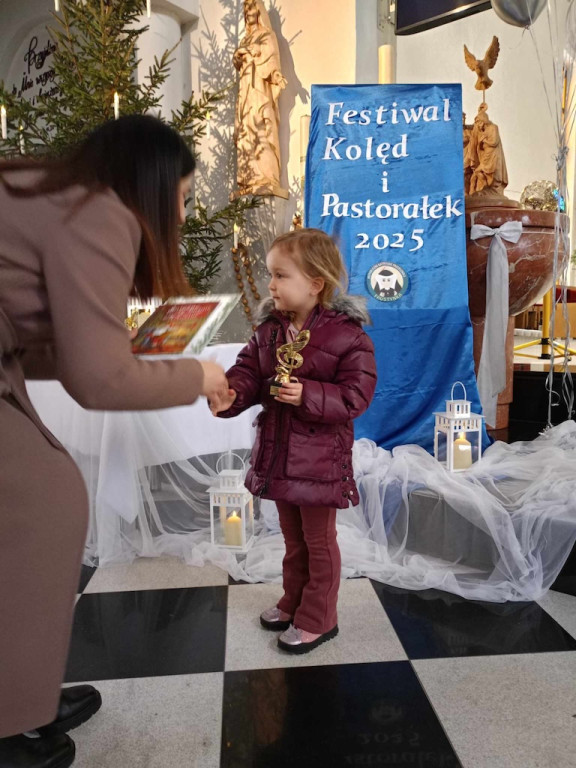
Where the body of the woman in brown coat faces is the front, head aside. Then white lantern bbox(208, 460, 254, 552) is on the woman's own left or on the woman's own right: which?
on the woman's own left

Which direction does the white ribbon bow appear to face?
toward the camera

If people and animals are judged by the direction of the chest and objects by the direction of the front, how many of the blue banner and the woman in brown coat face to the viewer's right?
1

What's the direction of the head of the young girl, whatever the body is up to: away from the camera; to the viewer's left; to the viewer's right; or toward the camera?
to the viewer's left

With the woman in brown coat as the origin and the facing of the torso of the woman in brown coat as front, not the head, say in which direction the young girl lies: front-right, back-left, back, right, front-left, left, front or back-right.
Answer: front-left

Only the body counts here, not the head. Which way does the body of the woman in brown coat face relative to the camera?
to the viewer's right

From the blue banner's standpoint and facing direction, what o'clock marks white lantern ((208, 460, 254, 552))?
The white lantern is roughly at 1 o'clock from the blue banner.

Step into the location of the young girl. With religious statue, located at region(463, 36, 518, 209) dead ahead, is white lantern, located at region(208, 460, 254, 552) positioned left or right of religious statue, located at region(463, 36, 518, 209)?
left

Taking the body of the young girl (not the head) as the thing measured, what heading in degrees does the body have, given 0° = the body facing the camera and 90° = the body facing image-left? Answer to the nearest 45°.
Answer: approximately 45°

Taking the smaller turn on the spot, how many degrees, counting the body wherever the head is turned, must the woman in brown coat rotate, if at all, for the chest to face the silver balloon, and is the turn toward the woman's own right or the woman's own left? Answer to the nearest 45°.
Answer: approximately 45° to the woman's own left

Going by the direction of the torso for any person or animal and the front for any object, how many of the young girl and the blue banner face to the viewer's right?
0

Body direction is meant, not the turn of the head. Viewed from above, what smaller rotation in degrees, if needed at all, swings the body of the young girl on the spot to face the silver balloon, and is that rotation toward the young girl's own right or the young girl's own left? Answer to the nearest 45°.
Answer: approximately 180°

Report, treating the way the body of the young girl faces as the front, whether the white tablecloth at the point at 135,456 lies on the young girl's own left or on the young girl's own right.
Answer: on the young girl's own right
